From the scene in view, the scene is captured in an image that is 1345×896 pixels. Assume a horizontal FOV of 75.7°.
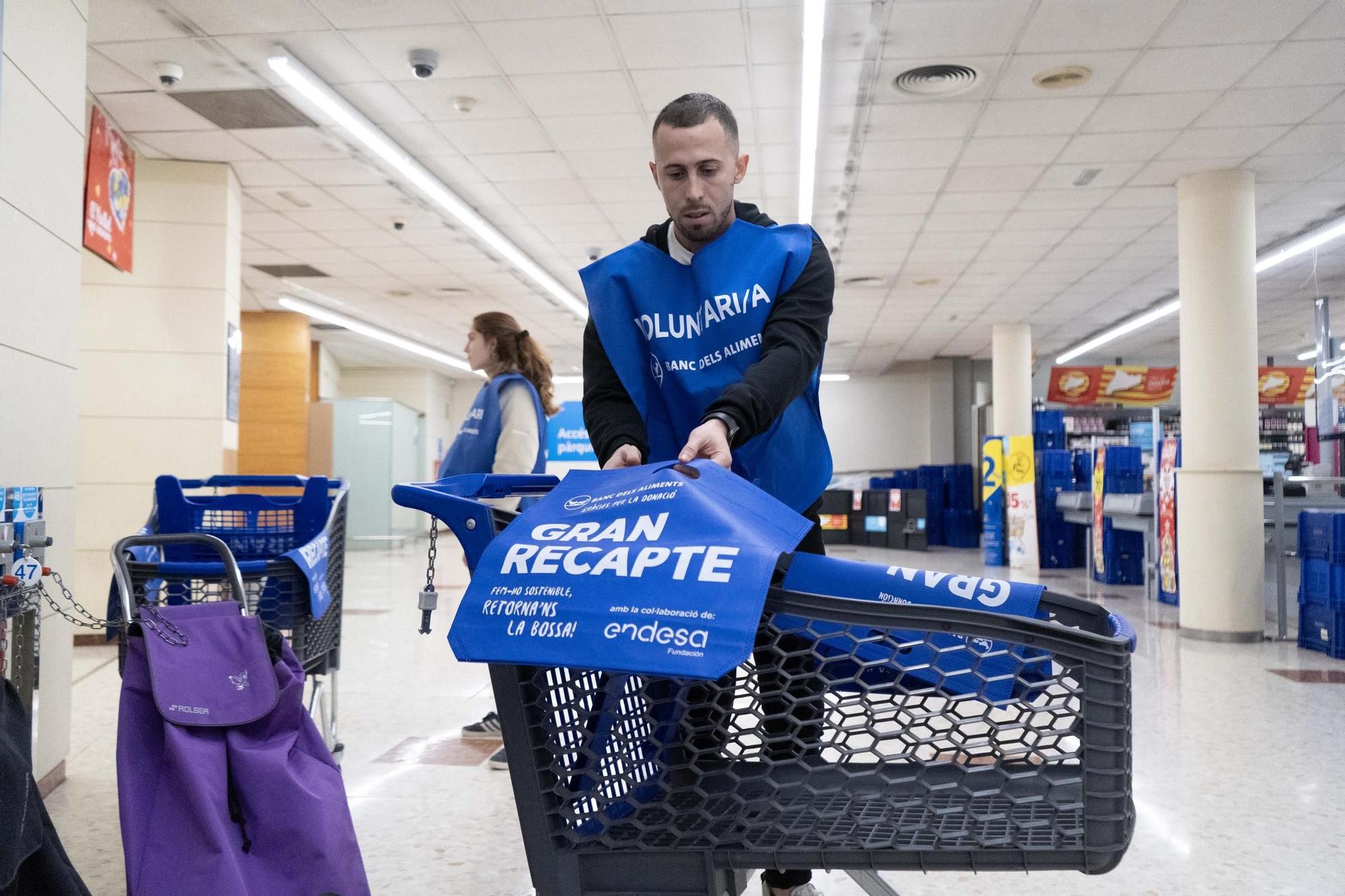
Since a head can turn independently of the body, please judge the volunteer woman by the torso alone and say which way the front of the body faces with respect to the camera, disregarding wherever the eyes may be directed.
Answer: to the viewer's left

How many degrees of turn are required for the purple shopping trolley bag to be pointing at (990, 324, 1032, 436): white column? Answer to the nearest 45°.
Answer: approximately 135° to its left

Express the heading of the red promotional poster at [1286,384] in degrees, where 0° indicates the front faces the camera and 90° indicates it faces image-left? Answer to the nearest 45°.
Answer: approximately 0°

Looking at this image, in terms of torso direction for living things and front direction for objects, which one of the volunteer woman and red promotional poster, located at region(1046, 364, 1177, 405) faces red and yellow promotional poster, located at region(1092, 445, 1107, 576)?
red promotional poster, located at region(1046, 364, 1177, 405)
